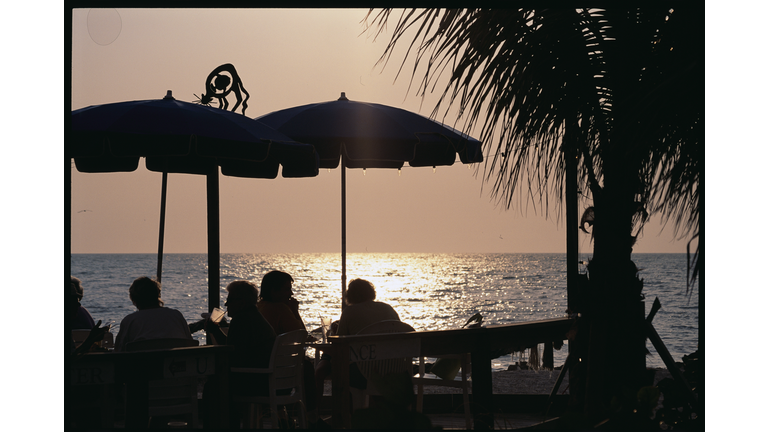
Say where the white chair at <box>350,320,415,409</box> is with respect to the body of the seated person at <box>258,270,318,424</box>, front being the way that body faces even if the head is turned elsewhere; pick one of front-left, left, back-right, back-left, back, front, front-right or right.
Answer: front-right

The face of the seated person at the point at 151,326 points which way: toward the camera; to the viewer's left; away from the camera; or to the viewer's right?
away from the camera

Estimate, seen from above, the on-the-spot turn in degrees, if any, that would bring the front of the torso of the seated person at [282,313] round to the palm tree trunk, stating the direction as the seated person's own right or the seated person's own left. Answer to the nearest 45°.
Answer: approximately 45° to the seated person's own right

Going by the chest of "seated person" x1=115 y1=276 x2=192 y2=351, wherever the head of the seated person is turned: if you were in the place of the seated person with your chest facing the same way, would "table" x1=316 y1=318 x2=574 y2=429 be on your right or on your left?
on your right

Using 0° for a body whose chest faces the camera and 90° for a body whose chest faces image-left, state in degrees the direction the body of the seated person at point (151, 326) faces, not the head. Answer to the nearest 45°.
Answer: approximately 180°

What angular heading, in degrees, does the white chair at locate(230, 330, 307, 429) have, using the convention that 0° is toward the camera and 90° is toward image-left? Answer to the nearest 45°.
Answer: approximately 135°

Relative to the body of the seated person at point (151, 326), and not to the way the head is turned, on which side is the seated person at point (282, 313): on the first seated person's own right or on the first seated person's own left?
on the first seated person's own right
